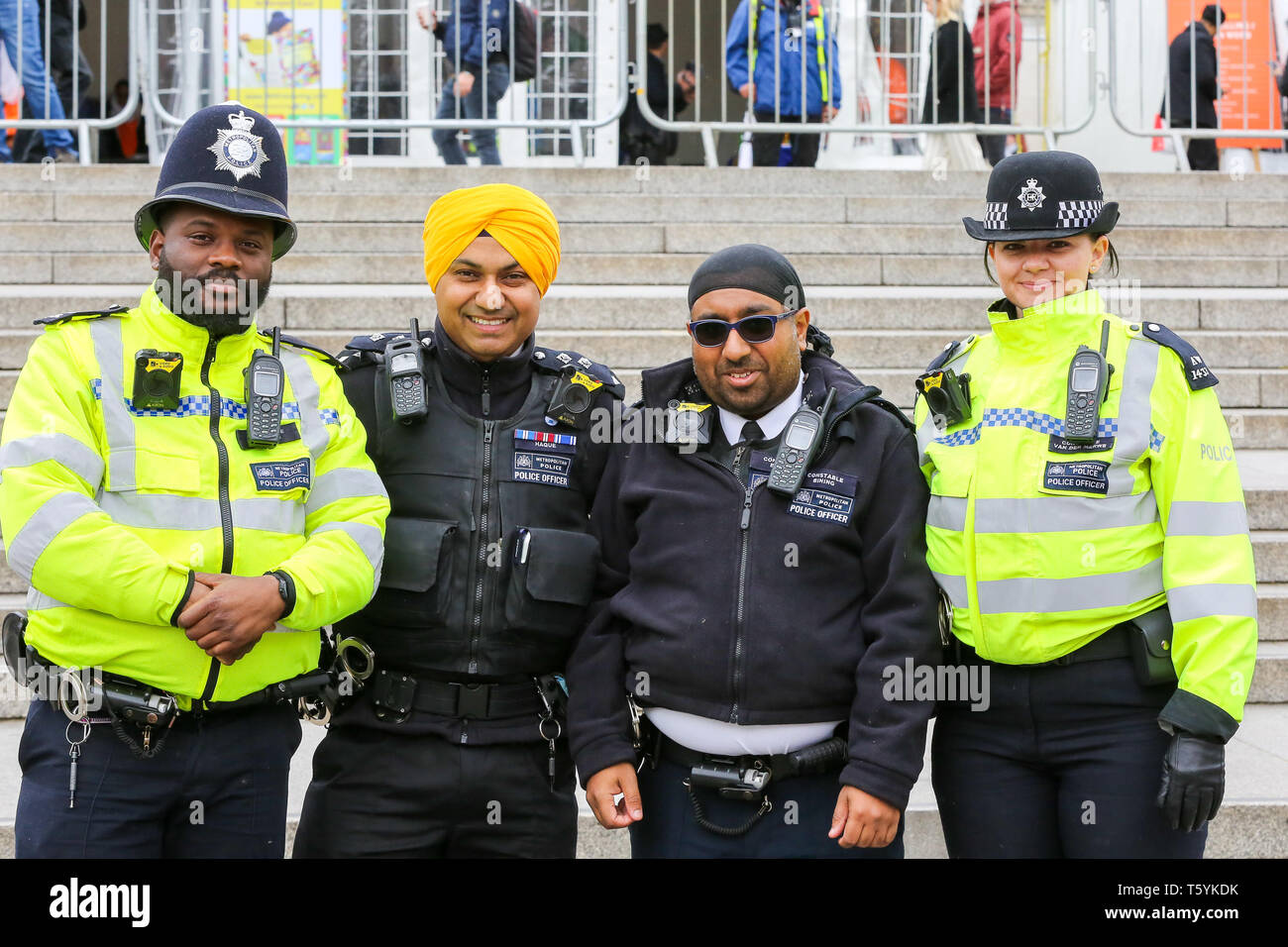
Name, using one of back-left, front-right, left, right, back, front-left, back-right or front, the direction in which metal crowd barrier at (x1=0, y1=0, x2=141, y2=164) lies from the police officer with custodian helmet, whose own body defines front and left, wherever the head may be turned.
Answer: back

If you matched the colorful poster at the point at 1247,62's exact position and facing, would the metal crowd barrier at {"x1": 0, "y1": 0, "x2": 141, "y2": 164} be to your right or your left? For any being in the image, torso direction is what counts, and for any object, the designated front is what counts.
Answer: on your right

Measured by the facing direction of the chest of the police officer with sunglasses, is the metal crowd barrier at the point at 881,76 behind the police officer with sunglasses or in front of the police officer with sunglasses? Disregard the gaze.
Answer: behind

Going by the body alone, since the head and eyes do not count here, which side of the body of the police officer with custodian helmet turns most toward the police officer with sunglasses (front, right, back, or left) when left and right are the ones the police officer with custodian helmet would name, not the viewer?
left
